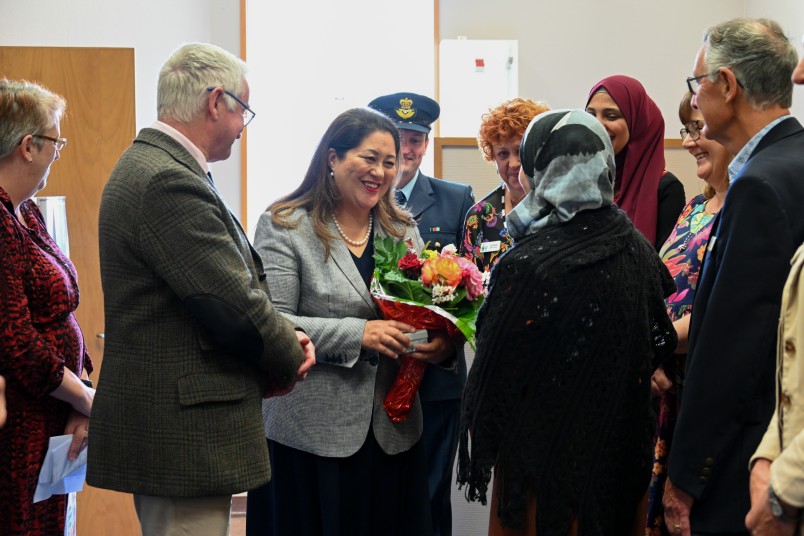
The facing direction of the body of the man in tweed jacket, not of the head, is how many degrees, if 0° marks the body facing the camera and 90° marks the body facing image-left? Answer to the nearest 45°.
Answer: approximately 270°

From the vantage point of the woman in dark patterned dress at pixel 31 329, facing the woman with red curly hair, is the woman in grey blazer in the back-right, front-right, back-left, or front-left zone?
front-right

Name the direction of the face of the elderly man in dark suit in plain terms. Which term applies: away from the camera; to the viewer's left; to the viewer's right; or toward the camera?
to the viewer's left

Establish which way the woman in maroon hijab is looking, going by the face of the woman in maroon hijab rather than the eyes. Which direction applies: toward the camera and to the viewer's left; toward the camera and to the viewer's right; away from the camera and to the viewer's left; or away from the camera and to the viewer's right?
toward the camera and to the viewer's left

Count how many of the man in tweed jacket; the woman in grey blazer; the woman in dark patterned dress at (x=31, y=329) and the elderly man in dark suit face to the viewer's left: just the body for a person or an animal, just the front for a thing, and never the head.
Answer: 1

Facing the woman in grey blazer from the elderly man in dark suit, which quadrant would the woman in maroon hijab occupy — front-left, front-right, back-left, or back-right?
front-right

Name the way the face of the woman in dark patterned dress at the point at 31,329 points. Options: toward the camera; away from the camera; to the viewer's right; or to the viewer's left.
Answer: to the viewer's right

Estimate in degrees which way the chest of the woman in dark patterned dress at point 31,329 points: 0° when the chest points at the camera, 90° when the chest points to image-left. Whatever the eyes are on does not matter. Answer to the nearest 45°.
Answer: approximately 270°

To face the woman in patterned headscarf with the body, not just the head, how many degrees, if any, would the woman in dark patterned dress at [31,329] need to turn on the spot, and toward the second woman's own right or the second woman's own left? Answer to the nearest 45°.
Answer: approximately 45° to the second woman's own right
